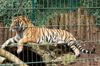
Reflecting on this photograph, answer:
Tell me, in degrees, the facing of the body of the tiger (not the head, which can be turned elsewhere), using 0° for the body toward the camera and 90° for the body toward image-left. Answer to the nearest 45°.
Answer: approximately 90°
